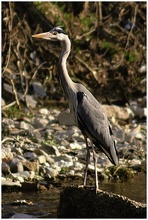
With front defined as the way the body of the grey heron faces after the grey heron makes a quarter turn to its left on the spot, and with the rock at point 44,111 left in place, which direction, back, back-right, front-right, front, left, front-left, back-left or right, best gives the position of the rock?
back

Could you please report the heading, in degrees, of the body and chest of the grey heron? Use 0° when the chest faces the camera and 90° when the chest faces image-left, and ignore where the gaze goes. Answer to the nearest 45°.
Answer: approximately 90°

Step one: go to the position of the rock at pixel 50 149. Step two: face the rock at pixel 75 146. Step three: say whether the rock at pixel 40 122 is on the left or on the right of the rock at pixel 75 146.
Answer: left

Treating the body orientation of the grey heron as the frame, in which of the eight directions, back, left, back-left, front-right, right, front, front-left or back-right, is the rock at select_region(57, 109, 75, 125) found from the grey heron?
right

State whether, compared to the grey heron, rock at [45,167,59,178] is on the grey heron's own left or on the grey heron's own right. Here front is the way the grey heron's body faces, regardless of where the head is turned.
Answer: on the grey heron's own right

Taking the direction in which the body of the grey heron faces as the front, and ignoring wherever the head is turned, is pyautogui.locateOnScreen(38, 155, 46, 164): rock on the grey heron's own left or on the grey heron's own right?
on the grey heron's own right

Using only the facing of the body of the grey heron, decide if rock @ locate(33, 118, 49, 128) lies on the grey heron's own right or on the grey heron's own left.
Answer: on the grey heron's own right

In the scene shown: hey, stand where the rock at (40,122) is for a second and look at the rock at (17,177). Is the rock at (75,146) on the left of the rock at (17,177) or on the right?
left

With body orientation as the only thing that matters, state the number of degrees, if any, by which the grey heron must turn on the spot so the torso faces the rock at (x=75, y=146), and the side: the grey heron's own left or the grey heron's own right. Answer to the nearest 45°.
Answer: approximately 90° to the grey heron's own right

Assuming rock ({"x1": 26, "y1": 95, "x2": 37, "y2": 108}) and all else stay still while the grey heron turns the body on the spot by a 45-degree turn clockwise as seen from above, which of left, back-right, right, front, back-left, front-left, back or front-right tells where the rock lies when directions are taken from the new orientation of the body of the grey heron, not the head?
front-right

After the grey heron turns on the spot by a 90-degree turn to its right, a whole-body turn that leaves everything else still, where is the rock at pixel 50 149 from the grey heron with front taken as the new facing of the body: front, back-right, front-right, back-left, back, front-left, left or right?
front
